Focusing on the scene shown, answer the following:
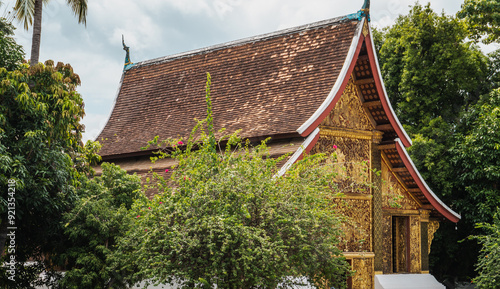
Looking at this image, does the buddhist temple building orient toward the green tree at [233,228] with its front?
no

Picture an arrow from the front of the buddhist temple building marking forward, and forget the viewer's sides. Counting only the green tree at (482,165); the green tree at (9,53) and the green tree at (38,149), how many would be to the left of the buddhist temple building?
1

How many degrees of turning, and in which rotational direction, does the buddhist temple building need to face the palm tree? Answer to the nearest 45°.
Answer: approximately 135° to its right

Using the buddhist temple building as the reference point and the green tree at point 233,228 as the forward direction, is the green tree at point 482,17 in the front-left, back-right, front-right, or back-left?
back-left

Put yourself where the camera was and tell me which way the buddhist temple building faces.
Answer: facing the viewer and to the right of the viewer

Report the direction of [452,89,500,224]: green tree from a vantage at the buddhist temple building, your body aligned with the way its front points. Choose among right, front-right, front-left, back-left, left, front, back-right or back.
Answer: left

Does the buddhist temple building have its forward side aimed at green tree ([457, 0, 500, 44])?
no

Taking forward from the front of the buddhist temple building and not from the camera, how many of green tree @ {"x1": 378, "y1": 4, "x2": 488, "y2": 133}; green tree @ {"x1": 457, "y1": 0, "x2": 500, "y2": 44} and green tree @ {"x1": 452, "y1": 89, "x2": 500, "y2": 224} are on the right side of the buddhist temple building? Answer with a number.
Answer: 0

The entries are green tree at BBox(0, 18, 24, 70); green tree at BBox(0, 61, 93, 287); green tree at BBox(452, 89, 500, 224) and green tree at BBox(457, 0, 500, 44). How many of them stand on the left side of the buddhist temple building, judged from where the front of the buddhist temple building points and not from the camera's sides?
2

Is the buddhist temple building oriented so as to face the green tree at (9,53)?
no

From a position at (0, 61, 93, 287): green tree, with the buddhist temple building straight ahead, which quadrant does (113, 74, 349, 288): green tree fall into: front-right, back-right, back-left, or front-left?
front-right
